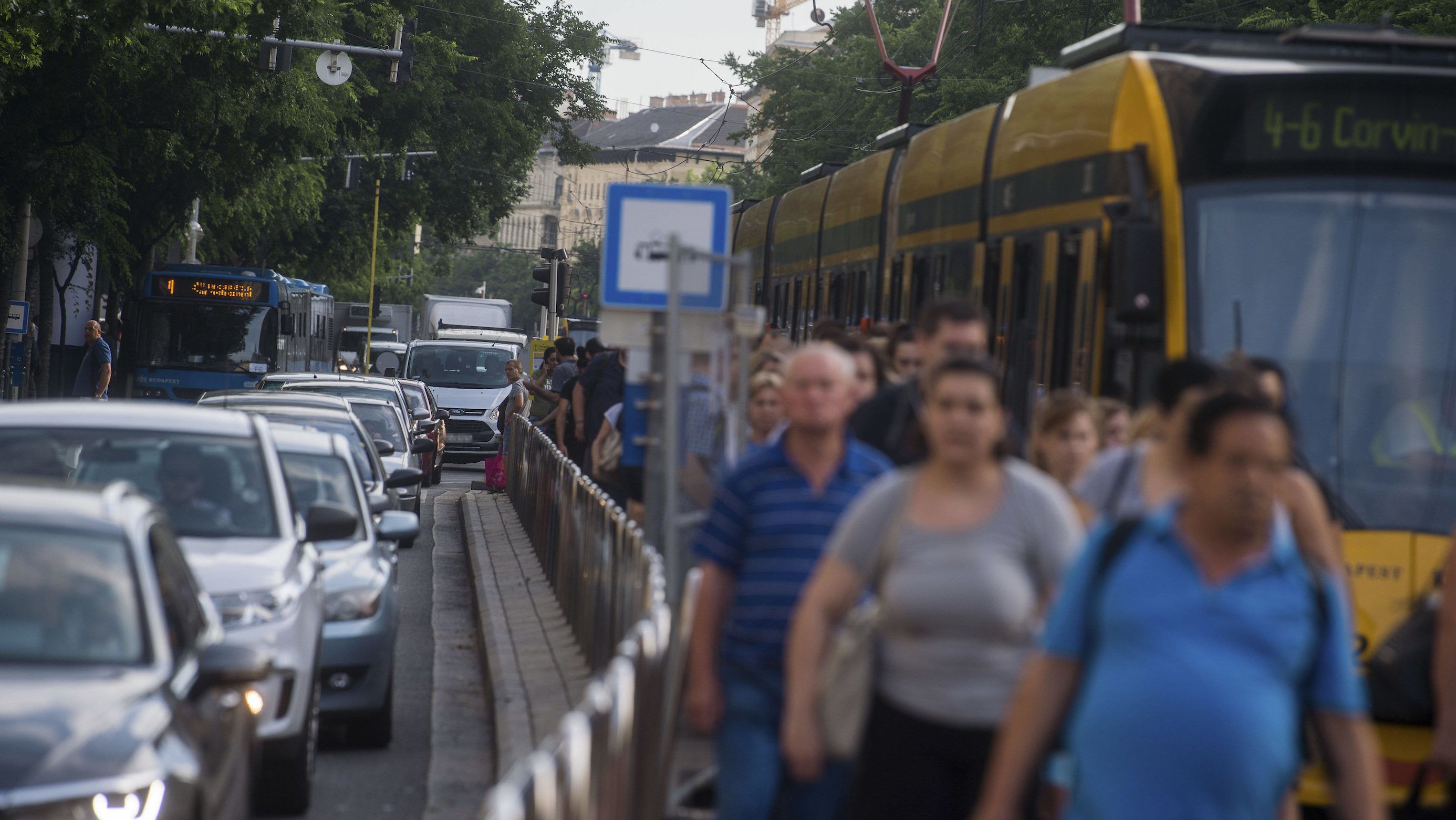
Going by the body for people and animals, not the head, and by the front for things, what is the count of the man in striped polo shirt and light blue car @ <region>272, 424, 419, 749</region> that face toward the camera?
2

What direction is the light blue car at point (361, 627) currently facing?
toward the camera

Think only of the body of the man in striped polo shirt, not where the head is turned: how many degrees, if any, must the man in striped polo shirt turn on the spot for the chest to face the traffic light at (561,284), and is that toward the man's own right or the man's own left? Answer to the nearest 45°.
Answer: approximately 180°

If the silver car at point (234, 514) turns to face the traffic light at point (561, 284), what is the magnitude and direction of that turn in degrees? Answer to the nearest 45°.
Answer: approximately 180°

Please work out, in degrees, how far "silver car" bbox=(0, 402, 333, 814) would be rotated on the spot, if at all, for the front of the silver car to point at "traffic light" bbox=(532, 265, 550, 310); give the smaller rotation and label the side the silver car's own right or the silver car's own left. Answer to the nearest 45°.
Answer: approximately 180°

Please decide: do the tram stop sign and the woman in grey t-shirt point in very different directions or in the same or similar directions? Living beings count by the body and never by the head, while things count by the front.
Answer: same or similar directions

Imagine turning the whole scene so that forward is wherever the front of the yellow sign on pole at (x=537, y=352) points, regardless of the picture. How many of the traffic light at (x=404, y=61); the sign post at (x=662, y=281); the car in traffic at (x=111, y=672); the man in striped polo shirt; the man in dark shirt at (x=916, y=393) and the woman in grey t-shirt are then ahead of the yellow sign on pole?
6

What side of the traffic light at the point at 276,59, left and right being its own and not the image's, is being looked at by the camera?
back

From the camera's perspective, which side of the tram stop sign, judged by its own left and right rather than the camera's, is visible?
front
